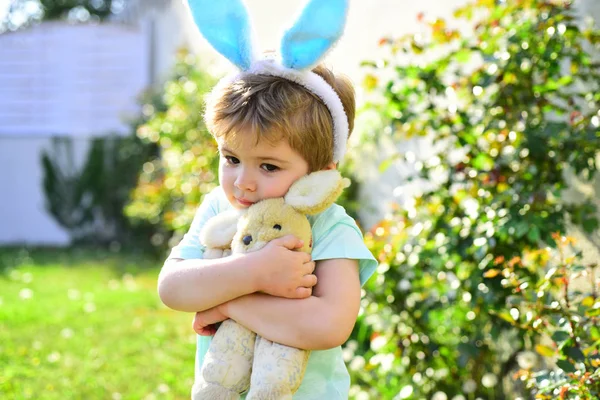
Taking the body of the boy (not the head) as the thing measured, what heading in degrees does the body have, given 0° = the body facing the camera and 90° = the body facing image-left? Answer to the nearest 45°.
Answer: approximately 45°

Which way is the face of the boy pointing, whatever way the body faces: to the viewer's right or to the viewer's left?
to the viewer's left

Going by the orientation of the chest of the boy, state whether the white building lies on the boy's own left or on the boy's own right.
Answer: on the boy's own right

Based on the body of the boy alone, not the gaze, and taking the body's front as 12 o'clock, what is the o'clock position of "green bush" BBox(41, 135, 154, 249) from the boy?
The green bush is roughly at 4 o'clock from the boy.

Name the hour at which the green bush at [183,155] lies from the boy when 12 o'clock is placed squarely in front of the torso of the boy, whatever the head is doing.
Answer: The green bush is roughly at 4 o'clock from the boy.

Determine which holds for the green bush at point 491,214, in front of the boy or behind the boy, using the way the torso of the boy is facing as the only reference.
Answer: behind
